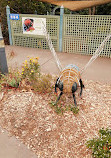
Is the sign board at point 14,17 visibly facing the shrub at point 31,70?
yes

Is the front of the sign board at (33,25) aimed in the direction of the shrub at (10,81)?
yes

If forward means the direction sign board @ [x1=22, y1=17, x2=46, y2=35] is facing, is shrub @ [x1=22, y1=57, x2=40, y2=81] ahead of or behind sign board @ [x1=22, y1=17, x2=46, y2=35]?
ahead

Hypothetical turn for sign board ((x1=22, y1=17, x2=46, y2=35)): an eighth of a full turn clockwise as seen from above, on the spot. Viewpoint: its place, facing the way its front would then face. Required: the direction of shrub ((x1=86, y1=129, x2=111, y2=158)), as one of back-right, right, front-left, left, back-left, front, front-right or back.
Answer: front-left

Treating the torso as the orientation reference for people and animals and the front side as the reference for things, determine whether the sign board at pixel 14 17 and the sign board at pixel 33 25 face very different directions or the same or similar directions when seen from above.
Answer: same or similar directions

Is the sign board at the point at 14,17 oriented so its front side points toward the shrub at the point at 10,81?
yes

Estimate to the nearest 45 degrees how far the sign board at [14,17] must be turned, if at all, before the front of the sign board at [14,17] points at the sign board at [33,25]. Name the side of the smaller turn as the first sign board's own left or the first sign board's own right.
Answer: approximately 45° to the first sign board's own left

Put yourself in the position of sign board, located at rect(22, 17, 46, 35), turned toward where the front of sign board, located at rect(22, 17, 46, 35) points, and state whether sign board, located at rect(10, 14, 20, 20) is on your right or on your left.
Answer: on your right

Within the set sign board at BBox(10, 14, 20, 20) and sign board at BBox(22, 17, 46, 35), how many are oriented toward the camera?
2

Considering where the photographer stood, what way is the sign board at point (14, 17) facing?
facing the viewer

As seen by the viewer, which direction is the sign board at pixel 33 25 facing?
toward the camera

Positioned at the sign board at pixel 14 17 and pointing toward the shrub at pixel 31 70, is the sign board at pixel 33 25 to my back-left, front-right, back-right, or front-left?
front-left

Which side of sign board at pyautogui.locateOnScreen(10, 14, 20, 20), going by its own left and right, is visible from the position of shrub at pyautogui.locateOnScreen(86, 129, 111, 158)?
front
